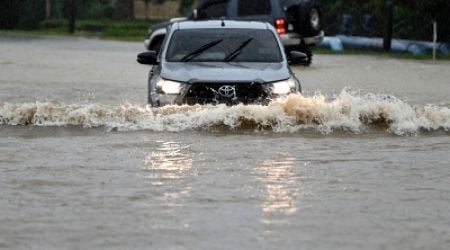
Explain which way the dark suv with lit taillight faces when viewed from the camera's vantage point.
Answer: facing away from the viewer and to the left of the viewer
